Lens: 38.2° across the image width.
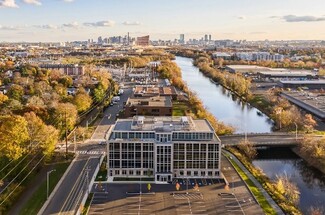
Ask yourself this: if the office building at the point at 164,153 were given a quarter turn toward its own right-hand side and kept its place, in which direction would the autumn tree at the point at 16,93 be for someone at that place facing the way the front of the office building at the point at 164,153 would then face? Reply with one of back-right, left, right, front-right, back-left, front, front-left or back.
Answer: front-right

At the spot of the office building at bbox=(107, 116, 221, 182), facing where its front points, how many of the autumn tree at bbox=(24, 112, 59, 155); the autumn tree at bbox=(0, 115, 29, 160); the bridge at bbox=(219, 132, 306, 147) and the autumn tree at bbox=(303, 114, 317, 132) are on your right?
2

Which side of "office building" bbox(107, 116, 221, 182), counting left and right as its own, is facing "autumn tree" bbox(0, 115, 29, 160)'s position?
right

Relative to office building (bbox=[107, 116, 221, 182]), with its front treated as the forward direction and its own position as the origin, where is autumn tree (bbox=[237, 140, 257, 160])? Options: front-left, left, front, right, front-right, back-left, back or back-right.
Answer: back-left

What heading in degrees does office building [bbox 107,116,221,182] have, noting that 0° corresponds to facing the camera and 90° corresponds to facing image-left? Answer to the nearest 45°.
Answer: approximately 0°

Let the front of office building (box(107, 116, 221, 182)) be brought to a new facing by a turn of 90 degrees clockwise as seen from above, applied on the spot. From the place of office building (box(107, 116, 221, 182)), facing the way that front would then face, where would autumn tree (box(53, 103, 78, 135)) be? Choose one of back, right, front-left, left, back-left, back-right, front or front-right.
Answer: front-right

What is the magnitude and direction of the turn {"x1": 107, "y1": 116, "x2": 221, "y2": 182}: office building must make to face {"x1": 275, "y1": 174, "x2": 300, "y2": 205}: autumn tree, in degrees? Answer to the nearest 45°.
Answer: approximately 90° to its left

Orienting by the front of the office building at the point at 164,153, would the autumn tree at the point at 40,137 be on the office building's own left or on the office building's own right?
on the office building's own right

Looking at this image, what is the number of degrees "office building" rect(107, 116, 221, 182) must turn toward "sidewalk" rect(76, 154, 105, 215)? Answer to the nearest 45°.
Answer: approximately 45° to its right

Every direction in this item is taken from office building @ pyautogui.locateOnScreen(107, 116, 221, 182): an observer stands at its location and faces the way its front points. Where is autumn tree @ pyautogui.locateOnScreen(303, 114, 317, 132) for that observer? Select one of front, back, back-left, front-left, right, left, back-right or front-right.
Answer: back-left

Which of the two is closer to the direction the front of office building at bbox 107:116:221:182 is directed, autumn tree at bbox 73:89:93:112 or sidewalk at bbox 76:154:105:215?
the sidewalk

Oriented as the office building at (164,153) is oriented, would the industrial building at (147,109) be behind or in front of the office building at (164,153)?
behind

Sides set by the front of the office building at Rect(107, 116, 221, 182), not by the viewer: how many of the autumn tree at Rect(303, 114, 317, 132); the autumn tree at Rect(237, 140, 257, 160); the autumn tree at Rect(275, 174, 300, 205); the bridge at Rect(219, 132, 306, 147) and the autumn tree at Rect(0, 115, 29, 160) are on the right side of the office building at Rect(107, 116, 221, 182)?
1
